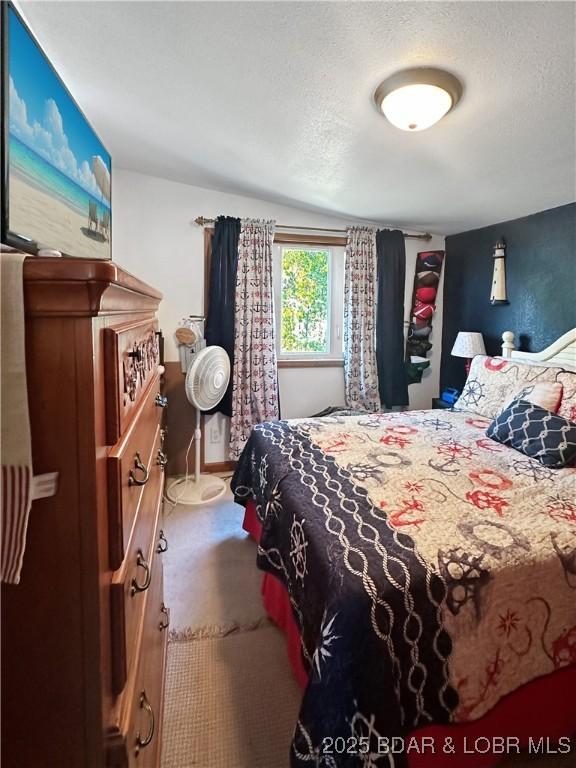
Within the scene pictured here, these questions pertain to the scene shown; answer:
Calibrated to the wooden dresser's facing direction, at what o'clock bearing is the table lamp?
The table lamp is roughly at 11 o'clock from the wooden dresser.

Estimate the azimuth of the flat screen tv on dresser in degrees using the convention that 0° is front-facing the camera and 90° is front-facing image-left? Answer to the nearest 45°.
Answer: approximately 315°

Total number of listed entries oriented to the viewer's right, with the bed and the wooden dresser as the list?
1

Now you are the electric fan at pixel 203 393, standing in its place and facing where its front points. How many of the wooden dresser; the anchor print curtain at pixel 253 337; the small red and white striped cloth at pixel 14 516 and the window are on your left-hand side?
2

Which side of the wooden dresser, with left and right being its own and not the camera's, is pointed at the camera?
right

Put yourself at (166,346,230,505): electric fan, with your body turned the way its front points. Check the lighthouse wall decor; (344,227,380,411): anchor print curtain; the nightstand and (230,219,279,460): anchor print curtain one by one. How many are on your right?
0

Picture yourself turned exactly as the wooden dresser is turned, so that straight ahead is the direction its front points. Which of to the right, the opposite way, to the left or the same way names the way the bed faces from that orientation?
the opposite way

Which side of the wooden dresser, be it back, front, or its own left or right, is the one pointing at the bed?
front

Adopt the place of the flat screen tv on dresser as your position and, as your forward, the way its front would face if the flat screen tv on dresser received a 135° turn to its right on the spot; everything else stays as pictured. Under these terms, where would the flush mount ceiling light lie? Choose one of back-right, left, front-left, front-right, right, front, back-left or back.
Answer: back

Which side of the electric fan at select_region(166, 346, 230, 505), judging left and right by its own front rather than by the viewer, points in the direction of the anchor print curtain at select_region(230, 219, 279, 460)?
left

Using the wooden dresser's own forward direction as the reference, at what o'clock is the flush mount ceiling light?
The flush mount ceiling light is roughly at 11 o'clock from the wooden dresser.

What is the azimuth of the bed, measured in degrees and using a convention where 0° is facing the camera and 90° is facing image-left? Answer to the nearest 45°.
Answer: approximately 45°

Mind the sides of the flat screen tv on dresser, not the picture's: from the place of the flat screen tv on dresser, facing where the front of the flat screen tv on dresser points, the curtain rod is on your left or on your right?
on your left

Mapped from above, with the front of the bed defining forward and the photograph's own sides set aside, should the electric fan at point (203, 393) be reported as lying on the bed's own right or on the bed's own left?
on the bed's own right
